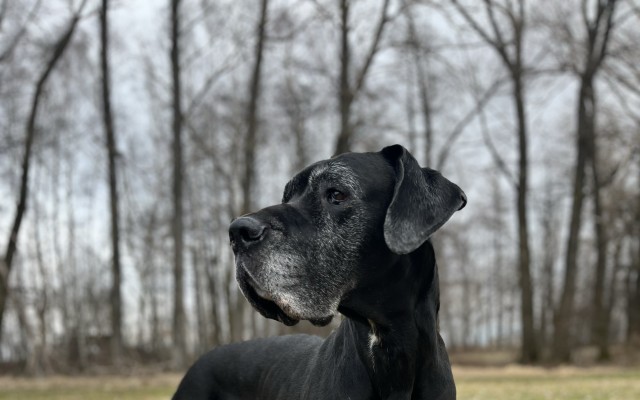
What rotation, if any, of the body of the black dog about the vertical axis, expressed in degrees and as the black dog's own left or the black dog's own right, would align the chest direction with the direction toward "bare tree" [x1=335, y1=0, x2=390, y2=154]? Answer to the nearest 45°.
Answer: approximately 135° to the black dog's own left

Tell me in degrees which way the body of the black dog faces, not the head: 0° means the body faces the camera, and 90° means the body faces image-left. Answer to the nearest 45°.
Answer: approximately 315°

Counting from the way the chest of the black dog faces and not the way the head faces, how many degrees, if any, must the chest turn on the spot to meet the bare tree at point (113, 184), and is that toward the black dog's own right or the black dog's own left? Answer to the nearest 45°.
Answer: approximately 135° to the black dog's own left

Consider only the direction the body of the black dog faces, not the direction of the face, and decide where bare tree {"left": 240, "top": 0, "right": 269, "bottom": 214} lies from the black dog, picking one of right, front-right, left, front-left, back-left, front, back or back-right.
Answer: back-left

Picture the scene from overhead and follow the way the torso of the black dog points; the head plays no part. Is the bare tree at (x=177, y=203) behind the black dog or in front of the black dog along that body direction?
behind

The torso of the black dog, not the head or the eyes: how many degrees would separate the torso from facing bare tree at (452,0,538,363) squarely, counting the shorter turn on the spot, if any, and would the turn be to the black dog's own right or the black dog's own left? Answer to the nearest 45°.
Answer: approximately 135° to the black dog's own left
